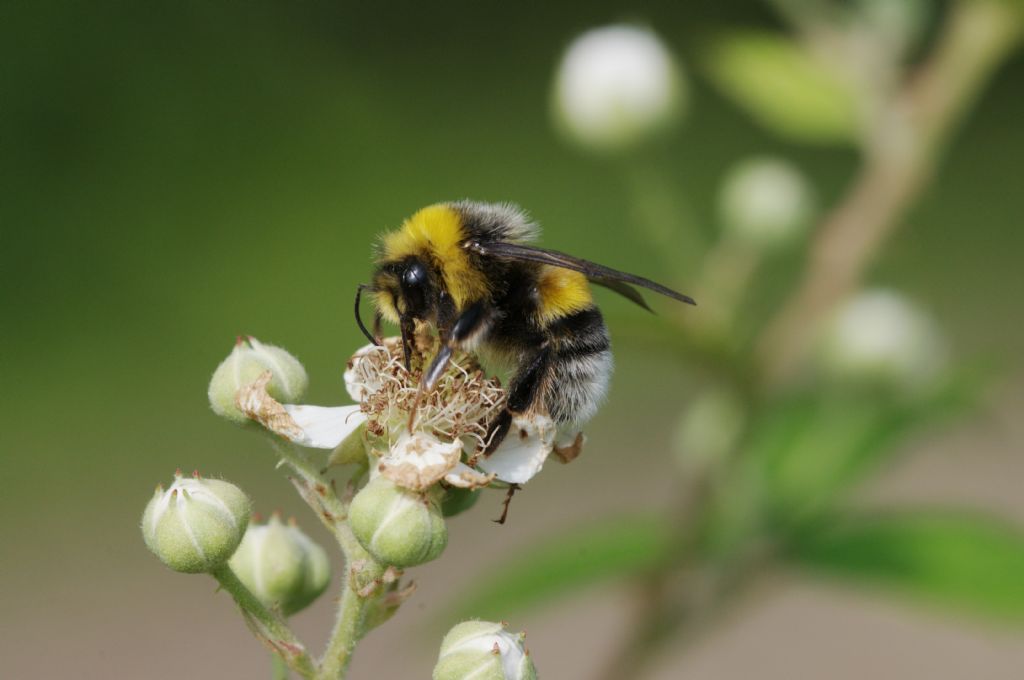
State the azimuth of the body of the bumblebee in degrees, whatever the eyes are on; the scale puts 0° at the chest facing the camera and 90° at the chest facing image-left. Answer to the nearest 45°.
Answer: approximately 90°
